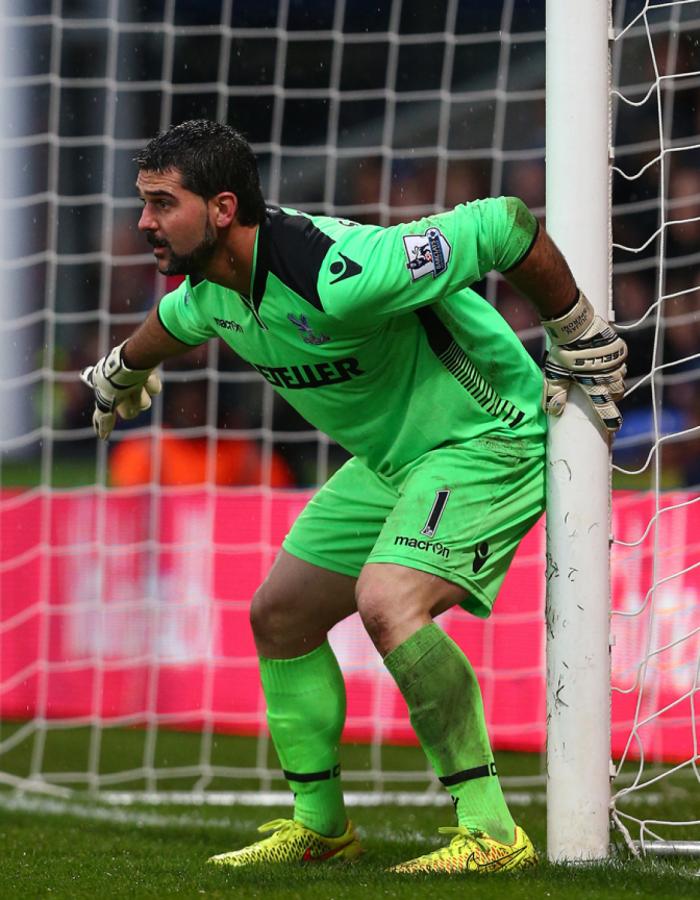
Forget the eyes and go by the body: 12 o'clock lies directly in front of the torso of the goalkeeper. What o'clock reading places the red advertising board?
The red advertising board is roughly at 4 o'clock from the goalkeeper.

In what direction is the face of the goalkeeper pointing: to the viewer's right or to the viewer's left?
to the viewer's left

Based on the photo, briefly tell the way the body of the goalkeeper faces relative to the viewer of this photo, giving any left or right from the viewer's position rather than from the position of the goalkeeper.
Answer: facing the viewer and to the left of the viewer
